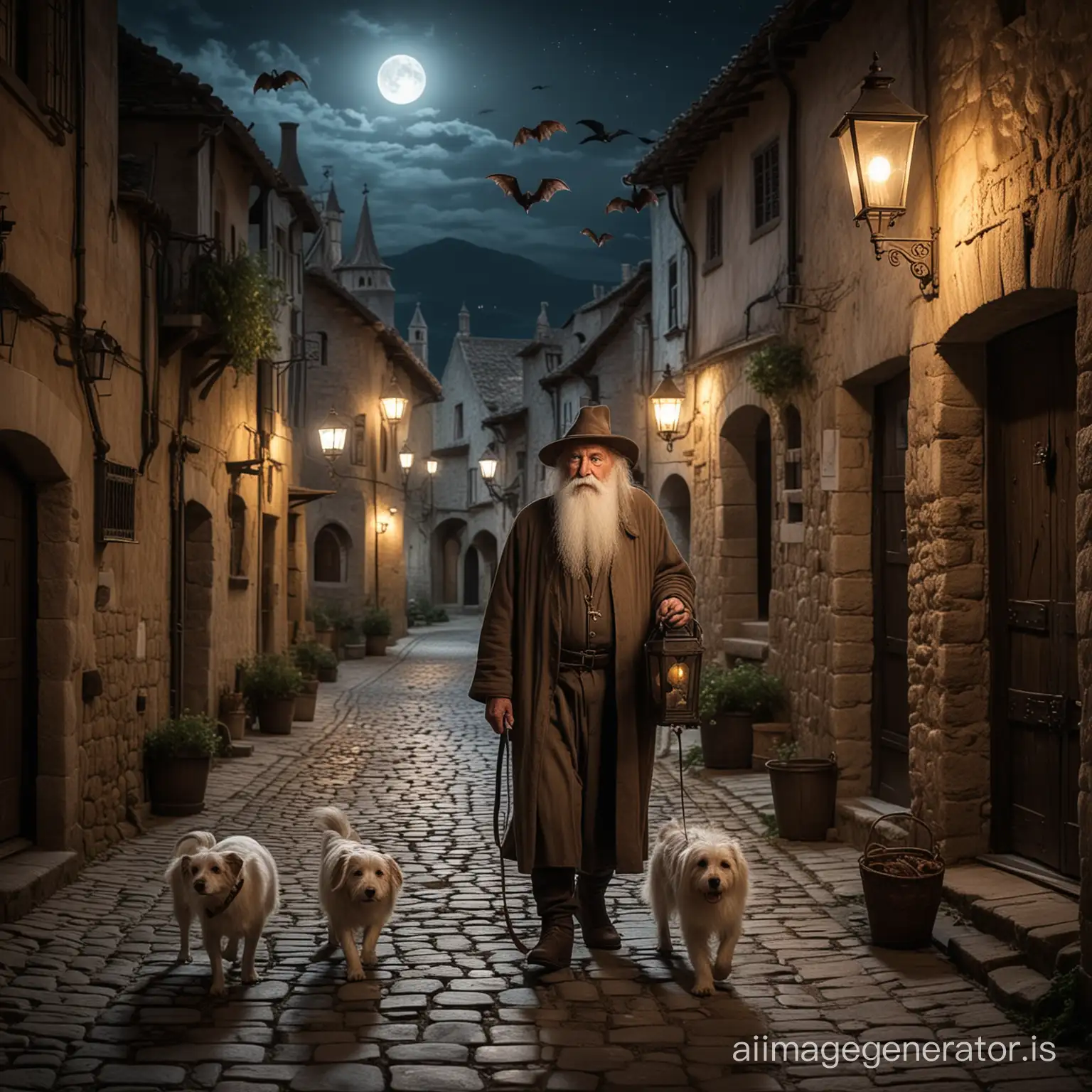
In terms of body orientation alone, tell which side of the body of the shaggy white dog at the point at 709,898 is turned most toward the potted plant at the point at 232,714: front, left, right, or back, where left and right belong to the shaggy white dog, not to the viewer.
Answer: back

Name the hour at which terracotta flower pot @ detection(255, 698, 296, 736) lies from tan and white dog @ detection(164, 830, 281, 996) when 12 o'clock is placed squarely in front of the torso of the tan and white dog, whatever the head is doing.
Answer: The terracotta flower pot is roughly at 6 o'clock from the tan and white dog.

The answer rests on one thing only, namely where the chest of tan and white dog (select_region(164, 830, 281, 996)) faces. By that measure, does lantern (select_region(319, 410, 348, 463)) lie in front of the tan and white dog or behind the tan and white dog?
behind

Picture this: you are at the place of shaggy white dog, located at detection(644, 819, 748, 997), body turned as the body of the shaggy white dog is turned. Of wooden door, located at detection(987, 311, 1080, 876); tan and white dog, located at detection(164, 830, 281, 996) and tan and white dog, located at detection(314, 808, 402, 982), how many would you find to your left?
1

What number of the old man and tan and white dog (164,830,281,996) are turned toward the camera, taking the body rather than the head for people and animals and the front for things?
2

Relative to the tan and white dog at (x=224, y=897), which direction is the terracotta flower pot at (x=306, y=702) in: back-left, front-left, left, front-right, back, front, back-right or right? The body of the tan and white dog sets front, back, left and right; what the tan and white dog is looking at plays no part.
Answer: back

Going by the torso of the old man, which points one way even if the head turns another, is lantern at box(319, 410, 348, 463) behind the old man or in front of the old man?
behind

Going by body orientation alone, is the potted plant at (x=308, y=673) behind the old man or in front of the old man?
behind

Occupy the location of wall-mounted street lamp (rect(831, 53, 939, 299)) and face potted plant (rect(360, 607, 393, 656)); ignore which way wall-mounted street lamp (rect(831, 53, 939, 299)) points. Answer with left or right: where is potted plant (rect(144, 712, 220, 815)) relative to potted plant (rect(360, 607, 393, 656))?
left

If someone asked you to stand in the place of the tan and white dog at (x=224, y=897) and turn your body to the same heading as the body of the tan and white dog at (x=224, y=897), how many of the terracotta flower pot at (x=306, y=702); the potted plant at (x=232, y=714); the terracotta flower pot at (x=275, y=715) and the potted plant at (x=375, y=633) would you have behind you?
4
